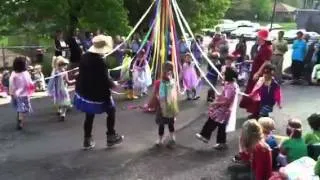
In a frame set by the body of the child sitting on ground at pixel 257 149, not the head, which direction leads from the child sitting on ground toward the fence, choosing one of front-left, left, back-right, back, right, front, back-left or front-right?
front

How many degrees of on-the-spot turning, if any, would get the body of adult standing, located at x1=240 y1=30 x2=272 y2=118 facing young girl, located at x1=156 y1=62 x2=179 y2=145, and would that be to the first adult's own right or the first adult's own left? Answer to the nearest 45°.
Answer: approximately 45° to the first adult's own left

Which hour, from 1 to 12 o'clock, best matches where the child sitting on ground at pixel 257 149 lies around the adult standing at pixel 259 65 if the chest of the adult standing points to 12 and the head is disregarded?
The child sitting on ground is roughly at 9 o'clock from the adult standing.

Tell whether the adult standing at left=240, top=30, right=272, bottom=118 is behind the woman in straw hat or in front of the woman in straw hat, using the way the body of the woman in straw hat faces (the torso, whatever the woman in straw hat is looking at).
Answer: in front

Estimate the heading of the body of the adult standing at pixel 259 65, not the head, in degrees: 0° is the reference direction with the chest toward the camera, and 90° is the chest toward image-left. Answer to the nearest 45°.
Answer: approximately 90°

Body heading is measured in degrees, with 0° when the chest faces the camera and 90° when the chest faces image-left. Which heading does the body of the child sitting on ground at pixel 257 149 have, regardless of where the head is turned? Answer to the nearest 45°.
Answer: approximately 135°

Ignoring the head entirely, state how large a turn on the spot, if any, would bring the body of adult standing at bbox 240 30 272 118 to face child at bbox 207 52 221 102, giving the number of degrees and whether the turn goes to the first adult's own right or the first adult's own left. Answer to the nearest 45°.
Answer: approximately 45° to the first adult's own right

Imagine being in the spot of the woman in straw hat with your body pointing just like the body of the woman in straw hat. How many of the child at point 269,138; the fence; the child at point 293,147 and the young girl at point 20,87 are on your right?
2

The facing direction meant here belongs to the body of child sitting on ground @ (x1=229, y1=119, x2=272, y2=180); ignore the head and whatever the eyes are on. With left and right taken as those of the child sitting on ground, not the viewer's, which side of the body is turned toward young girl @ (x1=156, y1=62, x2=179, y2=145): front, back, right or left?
front

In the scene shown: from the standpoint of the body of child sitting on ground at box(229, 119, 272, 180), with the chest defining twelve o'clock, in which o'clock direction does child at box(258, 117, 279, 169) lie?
The child is roughly at 2 o'clock from the child sitting on ground.

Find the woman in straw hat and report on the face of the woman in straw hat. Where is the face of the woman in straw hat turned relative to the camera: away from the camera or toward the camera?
away from the camera

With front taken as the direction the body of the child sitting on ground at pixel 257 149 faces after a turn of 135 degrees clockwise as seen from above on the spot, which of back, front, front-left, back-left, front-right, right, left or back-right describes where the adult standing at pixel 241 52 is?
left

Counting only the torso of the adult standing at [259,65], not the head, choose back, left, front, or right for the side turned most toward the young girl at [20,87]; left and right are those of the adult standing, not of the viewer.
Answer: front

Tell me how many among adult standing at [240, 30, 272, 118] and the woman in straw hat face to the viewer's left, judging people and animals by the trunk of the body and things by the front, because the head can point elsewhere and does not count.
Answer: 1
